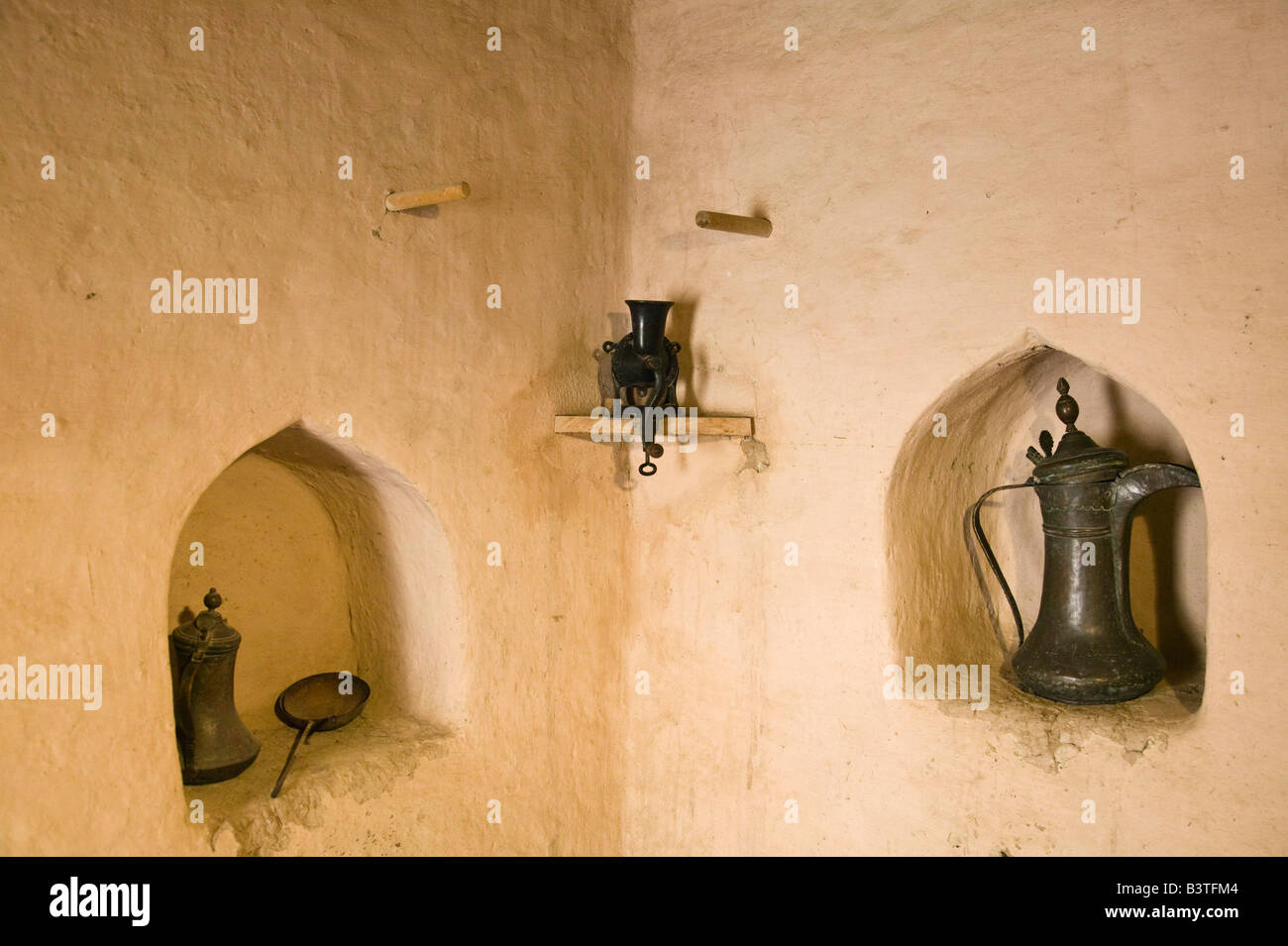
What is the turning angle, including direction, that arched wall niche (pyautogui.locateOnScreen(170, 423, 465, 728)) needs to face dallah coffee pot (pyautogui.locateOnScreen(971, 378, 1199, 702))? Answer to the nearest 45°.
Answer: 0° — it already faces it

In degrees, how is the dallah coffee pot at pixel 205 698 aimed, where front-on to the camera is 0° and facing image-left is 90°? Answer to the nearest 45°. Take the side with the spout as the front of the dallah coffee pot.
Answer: approximately 225°

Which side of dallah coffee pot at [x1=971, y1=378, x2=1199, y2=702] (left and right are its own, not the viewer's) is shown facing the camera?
right

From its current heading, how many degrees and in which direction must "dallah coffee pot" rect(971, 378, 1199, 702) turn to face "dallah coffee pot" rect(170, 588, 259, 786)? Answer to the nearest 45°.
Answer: approximately 135° to its right
